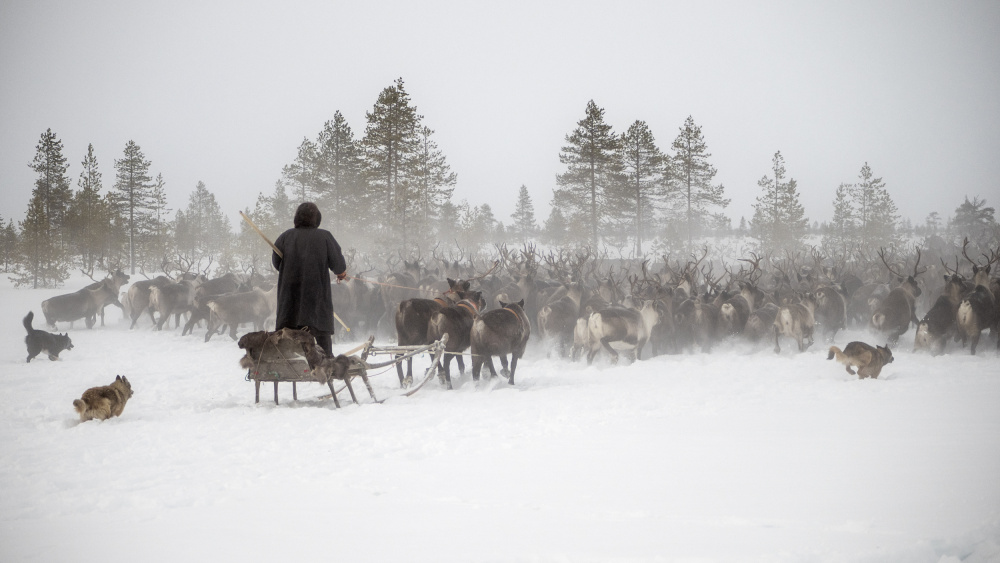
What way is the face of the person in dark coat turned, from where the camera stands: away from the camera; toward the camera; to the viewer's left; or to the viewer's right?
away from the camera

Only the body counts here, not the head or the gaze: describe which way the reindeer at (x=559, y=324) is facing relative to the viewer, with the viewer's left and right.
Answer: facing away from the viewer and to the right of the viewer

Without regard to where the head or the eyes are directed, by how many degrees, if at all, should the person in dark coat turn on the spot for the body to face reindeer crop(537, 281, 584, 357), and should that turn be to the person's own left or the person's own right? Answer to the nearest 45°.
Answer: approximately 45° to the person's own right

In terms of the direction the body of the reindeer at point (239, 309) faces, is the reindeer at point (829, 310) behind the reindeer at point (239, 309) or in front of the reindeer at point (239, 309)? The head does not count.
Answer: in front

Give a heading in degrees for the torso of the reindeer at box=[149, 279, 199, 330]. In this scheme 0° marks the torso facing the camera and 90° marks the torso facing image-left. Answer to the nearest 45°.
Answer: approximately 225°

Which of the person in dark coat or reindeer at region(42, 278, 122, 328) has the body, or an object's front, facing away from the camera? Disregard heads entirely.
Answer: the person in dark coat

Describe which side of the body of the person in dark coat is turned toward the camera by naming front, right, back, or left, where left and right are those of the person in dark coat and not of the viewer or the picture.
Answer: back
